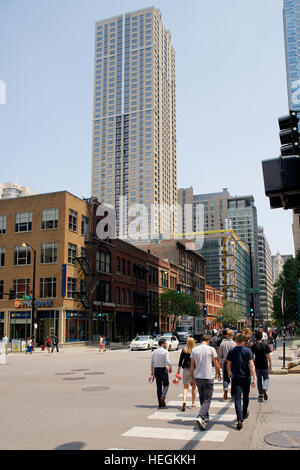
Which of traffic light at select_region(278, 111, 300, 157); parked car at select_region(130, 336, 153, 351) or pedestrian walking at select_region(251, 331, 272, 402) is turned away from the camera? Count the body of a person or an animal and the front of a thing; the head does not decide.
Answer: the pedestrian walking

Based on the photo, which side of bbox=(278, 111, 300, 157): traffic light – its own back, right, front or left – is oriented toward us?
left

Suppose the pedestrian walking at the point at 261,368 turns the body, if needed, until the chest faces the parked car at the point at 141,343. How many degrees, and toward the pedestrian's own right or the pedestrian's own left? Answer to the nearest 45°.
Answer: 0° — they already face it

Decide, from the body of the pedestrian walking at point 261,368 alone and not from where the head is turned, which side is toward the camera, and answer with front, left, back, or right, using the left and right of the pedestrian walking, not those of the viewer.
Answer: back

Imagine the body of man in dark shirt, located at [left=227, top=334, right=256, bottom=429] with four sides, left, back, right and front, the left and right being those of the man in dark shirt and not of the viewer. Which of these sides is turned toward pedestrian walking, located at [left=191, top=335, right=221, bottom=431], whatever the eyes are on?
left

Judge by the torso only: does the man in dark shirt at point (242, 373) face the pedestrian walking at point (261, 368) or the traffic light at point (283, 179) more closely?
the pedestrian walking

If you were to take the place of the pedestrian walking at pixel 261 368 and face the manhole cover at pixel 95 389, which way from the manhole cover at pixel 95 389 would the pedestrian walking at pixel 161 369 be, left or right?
left

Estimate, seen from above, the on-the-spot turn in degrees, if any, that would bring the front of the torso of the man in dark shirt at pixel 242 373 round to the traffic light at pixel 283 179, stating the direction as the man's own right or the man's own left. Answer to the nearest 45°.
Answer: approximately 180°

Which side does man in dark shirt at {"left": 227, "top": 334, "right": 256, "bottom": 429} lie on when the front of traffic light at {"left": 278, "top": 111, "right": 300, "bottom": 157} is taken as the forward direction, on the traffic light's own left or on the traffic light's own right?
on the traffic light's own right

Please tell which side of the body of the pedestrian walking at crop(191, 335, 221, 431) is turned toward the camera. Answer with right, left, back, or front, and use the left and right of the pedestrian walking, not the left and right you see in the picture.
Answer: back

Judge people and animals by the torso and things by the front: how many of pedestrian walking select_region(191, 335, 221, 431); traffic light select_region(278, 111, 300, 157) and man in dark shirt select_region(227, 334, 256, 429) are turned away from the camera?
2

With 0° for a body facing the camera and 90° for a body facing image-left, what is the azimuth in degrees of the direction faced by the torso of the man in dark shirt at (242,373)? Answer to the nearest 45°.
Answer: approximately 180°

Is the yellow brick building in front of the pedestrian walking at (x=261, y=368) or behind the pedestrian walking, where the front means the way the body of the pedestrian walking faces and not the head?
in front

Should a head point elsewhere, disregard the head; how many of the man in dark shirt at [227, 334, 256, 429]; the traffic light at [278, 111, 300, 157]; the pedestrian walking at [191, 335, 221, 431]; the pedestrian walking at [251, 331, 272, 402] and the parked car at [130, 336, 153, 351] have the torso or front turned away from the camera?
3

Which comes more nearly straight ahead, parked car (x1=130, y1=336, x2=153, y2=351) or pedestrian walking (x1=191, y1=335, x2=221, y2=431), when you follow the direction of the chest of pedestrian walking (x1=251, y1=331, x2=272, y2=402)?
the parked car
